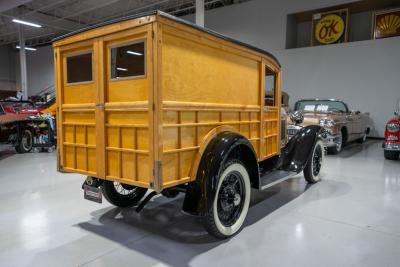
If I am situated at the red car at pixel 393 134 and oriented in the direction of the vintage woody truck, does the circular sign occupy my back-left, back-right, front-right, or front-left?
back-right

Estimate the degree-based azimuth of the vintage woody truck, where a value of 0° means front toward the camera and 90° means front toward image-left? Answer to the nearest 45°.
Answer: approximately 225°

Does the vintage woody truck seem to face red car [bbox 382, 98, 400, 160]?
yes

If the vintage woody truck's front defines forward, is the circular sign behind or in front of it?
in front

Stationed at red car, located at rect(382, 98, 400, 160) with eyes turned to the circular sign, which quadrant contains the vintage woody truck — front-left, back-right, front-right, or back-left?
back-left
